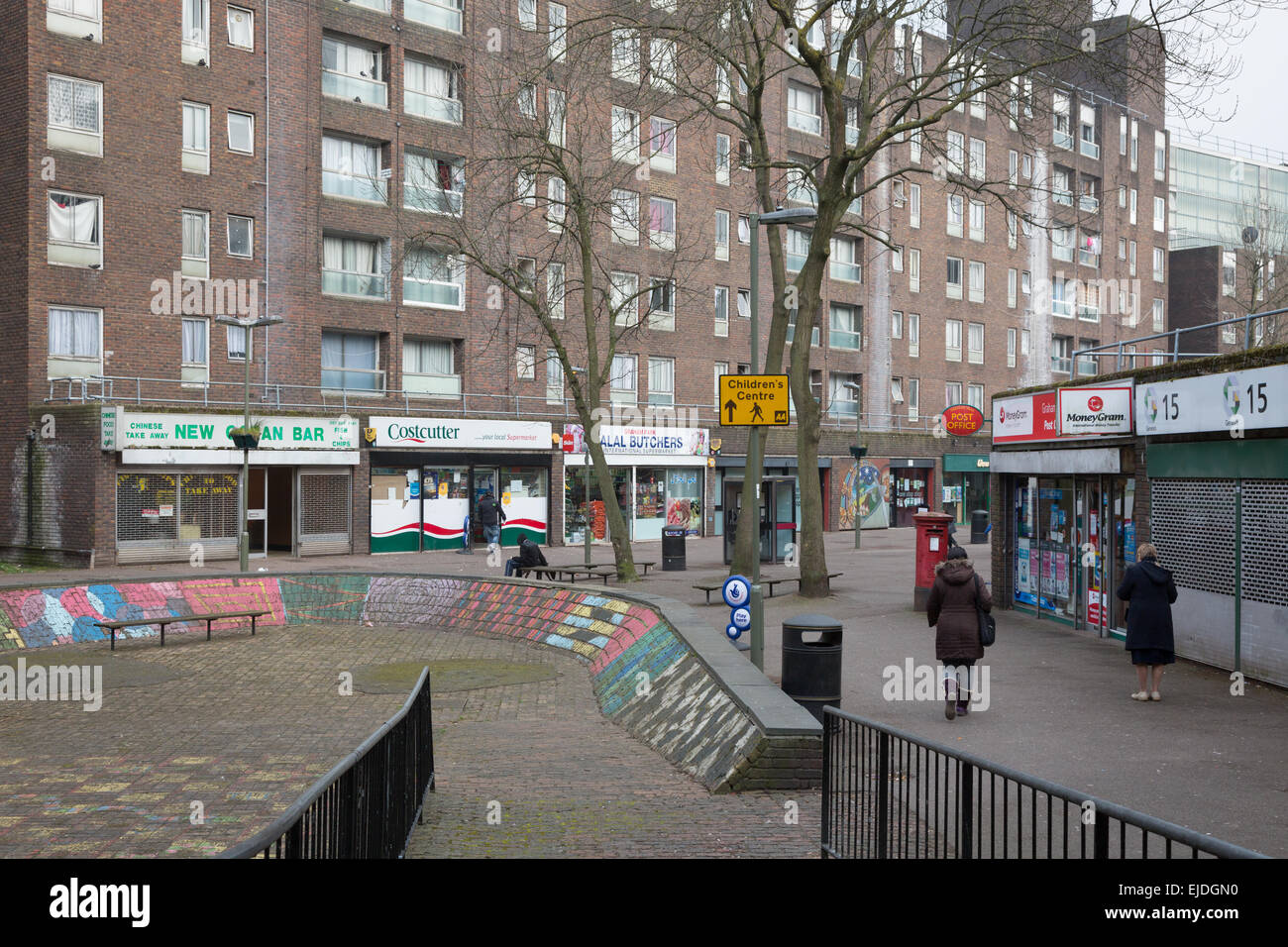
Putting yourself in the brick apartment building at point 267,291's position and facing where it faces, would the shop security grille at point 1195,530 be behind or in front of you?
in front

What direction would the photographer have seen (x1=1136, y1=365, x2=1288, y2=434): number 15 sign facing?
facing the viewer and to the left of the viewer

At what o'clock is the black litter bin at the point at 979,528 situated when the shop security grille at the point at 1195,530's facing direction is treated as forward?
The black litter bin is roughly at 4 o'clock from the shop security grille.

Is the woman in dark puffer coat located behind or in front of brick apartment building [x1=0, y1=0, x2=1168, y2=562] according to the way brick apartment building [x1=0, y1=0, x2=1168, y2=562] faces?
in front

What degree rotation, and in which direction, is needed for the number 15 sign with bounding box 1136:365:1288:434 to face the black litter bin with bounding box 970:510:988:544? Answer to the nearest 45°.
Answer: approximately 135° to its right

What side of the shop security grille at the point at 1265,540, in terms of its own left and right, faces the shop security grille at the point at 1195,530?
right

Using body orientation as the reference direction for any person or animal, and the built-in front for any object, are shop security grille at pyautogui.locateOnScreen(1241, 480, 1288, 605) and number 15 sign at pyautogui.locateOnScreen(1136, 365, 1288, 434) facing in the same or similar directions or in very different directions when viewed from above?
same or similar directions

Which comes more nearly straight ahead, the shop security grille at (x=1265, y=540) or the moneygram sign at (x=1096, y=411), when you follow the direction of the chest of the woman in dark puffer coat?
the moneygram sign

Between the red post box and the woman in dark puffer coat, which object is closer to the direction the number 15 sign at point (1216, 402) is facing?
the woman in dark puffer coat

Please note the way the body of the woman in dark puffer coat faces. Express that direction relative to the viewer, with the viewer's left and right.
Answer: facing away from the viewer

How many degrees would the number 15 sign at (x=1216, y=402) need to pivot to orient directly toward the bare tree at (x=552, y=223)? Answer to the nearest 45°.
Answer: approximately 90° to its right

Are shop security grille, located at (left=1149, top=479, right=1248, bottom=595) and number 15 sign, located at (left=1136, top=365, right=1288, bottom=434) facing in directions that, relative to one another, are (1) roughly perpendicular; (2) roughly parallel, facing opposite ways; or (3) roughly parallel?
roughly parallel

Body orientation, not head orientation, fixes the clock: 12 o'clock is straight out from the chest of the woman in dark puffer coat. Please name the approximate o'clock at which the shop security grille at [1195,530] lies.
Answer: The shop security grille is roughly at 1 o'clock from the woman in dark puffer coat.

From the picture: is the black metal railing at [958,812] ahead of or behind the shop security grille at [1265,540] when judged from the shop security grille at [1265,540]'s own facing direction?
ahead

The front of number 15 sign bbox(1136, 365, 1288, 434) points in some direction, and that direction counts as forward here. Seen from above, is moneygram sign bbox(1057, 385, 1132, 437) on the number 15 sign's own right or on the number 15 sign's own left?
on the number 15 sign's own right

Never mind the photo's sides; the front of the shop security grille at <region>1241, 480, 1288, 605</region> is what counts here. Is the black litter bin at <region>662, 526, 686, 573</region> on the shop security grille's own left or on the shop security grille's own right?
on the shop security grille's own right

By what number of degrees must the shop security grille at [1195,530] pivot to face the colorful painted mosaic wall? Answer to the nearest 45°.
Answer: approximately 45° to its right

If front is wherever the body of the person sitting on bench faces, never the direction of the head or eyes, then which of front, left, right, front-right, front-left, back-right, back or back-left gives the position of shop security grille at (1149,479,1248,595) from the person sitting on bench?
back-left
